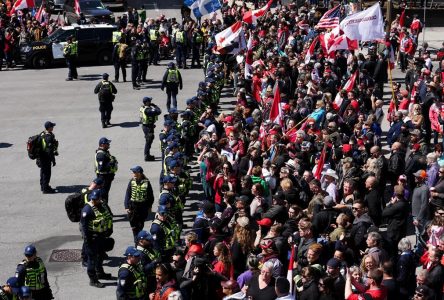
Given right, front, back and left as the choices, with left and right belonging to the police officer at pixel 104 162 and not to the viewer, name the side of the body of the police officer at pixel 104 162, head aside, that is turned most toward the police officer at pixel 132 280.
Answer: right

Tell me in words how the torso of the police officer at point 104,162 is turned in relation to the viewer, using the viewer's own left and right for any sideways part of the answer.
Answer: facing to the right of the viewer

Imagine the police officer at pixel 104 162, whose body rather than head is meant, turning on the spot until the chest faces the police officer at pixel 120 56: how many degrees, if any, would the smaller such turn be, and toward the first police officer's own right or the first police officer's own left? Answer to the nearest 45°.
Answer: approximately 90° to the first police officer's own left

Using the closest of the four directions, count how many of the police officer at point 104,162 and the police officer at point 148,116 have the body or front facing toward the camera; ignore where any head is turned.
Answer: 0

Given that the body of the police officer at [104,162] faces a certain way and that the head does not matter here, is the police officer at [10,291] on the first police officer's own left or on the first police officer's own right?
on the first police officer's own right

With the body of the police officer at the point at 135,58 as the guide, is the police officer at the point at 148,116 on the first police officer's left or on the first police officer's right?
on the first police officer's right

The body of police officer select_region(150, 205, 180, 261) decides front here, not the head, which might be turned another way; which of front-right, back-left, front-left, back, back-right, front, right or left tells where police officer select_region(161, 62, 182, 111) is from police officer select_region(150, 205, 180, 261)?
back-left

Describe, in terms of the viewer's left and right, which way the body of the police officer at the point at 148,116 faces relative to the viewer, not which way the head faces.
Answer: facing to the right of the viewer

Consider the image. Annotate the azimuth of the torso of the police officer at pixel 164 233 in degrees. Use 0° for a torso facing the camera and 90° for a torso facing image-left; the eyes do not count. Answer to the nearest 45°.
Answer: approximately 315°
